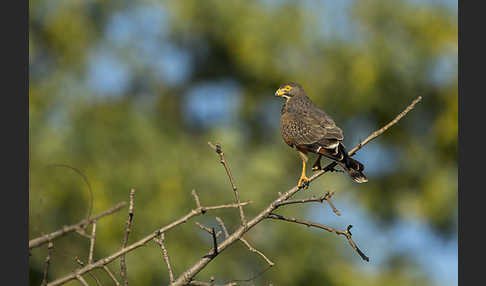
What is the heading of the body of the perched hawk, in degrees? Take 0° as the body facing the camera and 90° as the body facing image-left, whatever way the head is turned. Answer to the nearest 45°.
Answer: approximately 90°
